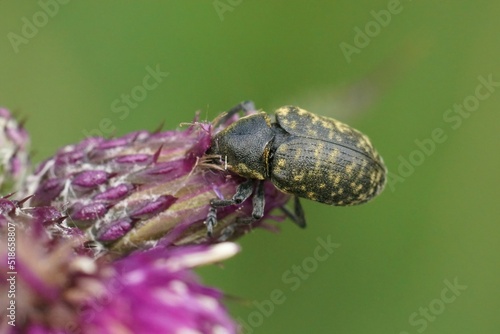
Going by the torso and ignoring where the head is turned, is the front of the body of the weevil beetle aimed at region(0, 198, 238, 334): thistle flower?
no

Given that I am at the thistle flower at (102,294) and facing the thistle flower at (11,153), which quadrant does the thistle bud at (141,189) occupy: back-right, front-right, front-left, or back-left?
front-right

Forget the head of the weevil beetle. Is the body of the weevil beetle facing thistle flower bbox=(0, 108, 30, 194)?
yes

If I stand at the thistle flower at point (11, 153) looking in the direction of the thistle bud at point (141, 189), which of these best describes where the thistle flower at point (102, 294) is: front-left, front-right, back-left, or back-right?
front-right

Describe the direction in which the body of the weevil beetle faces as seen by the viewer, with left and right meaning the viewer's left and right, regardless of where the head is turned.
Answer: facing to the left of the viewer

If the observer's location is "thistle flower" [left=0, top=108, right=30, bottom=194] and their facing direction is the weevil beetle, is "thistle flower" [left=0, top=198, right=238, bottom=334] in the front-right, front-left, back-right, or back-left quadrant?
front-right

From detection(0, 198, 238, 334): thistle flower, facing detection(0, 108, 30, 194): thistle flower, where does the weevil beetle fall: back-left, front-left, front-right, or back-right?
front-right
